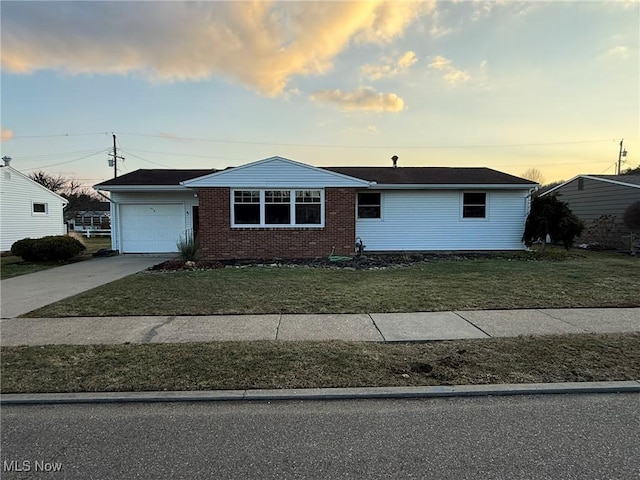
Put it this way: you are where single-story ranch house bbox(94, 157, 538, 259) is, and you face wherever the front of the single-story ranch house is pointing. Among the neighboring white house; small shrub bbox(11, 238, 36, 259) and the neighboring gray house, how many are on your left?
1

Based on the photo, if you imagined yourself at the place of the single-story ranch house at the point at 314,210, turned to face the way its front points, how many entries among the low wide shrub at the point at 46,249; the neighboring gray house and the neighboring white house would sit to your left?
1

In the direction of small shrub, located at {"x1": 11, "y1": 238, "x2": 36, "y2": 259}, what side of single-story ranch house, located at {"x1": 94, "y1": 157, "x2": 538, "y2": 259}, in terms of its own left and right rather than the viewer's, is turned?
right

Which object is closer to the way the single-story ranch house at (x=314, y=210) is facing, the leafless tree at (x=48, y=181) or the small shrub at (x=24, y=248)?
the small shrub

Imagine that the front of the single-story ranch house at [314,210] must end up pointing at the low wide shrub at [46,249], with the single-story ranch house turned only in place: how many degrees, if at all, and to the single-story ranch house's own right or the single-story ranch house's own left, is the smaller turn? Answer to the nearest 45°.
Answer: approximately 90° to the single-story ranch house's own right

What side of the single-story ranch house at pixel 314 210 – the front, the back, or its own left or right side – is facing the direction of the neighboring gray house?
left

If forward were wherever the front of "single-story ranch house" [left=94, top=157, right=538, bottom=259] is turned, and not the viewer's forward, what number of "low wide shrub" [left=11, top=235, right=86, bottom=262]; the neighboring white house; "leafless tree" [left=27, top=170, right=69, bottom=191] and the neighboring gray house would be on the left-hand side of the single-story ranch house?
1

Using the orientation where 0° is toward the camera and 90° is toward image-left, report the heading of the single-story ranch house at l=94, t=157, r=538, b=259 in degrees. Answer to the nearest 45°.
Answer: approximately 0°
